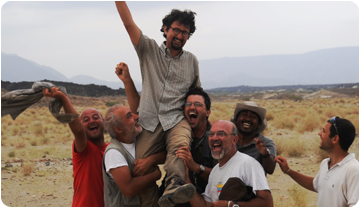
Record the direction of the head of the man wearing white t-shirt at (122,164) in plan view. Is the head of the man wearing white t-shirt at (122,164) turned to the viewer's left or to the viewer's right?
to the viewer's right

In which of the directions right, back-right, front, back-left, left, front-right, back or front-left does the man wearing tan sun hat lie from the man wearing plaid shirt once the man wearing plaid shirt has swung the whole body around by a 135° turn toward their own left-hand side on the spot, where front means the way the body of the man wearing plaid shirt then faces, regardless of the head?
front-right

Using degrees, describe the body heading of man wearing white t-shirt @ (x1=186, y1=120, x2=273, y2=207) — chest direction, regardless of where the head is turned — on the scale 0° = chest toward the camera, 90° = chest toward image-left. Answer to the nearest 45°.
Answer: approximately 45°

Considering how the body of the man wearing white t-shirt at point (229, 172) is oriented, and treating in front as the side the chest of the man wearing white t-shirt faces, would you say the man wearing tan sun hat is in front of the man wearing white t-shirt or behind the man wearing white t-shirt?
behind

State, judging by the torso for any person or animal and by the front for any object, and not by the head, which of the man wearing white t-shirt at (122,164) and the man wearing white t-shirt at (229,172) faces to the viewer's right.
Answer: the man wearing white t-shirt at (122,164)

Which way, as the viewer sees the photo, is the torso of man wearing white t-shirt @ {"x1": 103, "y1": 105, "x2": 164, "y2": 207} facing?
to the viewer's right

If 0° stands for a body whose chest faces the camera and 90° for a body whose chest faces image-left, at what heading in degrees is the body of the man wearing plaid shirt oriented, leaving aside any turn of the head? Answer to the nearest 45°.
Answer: approximately 0°

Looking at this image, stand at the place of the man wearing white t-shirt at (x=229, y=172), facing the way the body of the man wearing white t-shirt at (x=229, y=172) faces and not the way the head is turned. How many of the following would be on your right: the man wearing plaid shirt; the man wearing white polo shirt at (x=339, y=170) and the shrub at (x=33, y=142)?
2

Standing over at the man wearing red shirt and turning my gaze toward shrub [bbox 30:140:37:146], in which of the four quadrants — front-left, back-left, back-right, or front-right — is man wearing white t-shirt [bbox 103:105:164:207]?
back-right

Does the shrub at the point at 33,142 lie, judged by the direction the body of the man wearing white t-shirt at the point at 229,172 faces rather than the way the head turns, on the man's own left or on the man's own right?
on the man's own right

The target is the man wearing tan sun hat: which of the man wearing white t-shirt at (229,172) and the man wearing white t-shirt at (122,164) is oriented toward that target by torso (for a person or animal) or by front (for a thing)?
the man wearing white t-shirt at (122,164)

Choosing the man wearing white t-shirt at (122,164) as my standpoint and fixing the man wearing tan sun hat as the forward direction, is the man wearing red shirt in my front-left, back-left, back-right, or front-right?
back-left

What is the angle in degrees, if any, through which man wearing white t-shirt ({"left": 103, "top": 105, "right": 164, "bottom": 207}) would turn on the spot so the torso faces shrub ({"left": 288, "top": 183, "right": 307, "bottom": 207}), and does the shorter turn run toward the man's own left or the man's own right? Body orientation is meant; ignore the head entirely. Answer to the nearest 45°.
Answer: approximately 45° to the man's own left
